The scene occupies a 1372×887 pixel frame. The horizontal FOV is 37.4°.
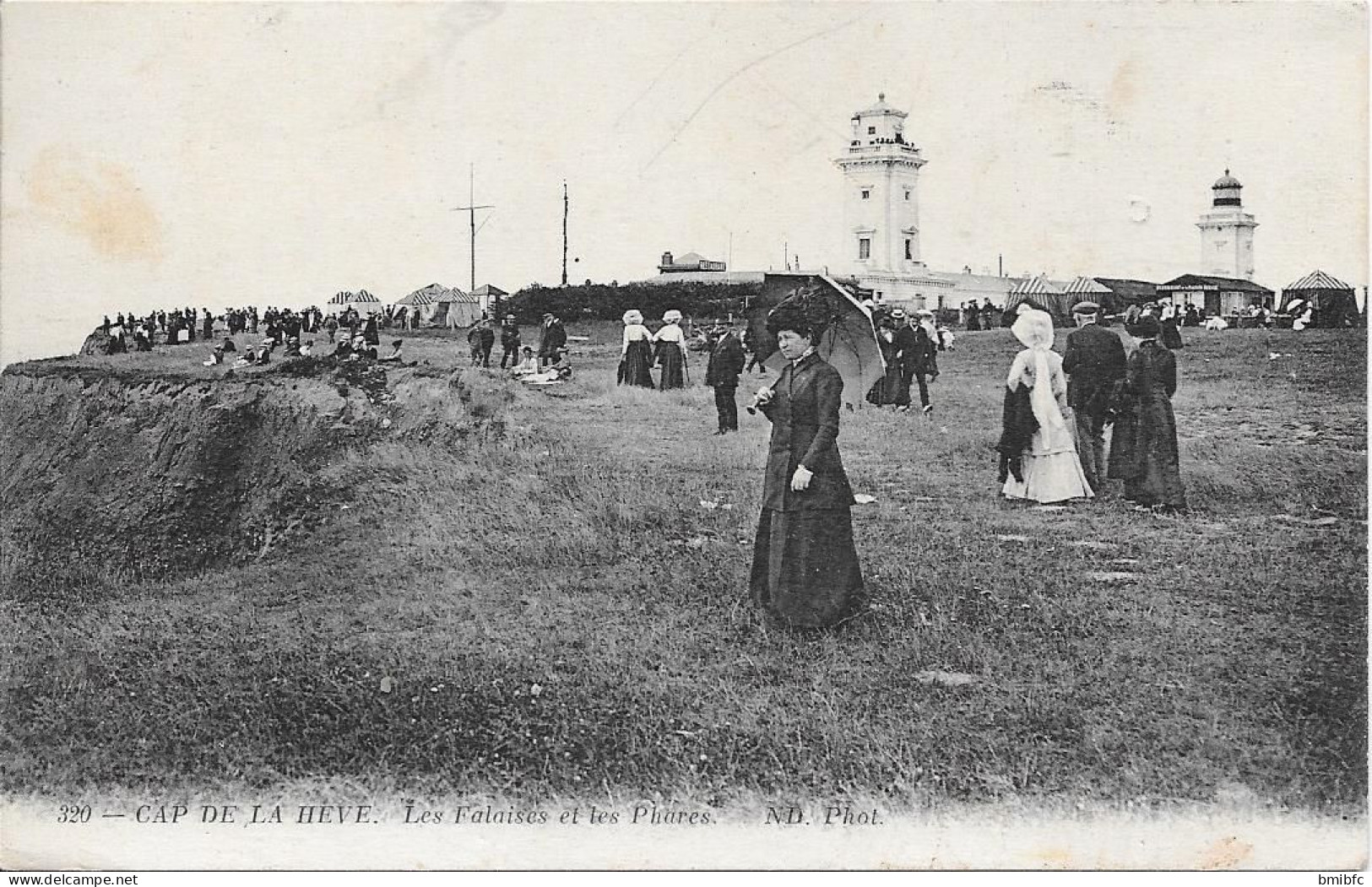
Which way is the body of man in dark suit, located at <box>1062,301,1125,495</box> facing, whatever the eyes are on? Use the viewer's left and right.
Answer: facing away from the viewer

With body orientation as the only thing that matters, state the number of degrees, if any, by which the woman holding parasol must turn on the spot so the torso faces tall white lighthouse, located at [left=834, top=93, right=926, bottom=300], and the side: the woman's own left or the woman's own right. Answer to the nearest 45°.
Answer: approximately 135° to the woman's own right

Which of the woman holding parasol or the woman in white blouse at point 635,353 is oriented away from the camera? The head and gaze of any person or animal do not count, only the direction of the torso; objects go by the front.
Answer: the woman in white blouse

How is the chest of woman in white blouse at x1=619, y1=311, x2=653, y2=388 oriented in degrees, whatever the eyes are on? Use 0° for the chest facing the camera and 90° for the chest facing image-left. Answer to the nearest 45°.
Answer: approximately 180°

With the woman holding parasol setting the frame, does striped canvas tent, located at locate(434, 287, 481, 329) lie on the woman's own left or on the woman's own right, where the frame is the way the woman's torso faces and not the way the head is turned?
on the woman's own right

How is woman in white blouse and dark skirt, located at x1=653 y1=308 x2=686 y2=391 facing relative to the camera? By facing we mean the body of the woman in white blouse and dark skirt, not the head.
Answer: away from the camera
